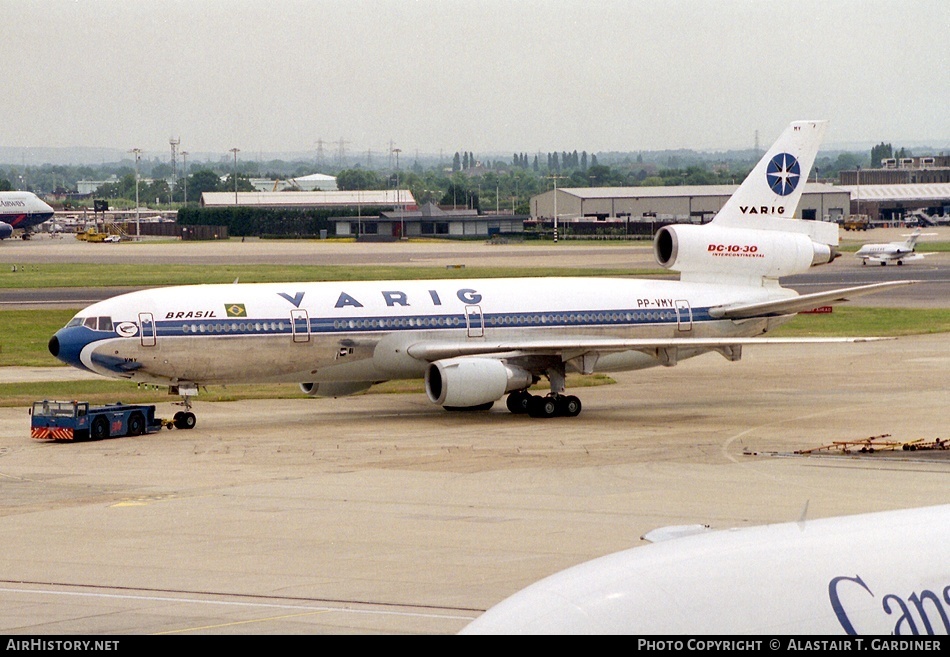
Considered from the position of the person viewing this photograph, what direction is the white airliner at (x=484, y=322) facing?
facing the viewer and to the left of the viewer
